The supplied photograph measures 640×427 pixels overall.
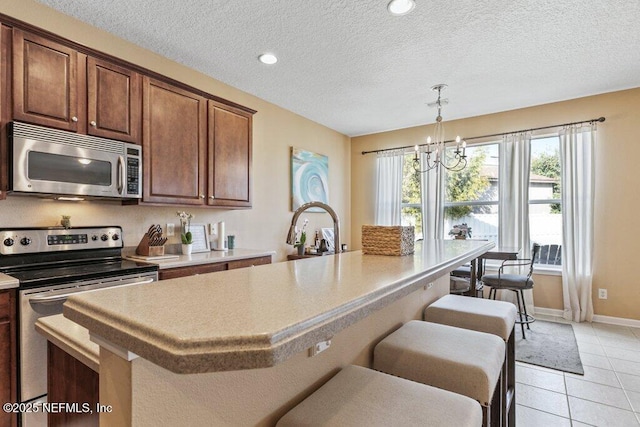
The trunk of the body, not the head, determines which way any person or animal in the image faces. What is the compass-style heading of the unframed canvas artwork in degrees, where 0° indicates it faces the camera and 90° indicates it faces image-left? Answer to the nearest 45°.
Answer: approximately 315°

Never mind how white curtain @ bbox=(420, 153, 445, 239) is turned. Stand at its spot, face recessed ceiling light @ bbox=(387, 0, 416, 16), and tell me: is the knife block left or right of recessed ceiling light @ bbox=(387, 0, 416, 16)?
right

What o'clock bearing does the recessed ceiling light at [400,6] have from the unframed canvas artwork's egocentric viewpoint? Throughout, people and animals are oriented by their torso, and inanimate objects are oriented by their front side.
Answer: The recessed ceiling light is roughly at 1 o'clock from the unframed canvas artwork.

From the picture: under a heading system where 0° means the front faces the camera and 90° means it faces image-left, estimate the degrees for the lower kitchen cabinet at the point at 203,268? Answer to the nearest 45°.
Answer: approximately 315°

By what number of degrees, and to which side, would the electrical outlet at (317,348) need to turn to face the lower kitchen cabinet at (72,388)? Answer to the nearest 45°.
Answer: approximately 135° to its right

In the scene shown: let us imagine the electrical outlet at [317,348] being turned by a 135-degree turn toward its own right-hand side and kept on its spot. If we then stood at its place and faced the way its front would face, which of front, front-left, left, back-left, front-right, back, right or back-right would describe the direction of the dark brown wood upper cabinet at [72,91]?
front-right

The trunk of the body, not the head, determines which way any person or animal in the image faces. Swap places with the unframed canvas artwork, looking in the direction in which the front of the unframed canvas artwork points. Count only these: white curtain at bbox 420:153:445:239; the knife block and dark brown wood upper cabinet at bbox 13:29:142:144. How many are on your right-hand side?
2

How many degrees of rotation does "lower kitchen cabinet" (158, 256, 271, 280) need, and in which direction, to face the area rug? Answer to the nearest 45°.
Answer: approximately 45° to its left
